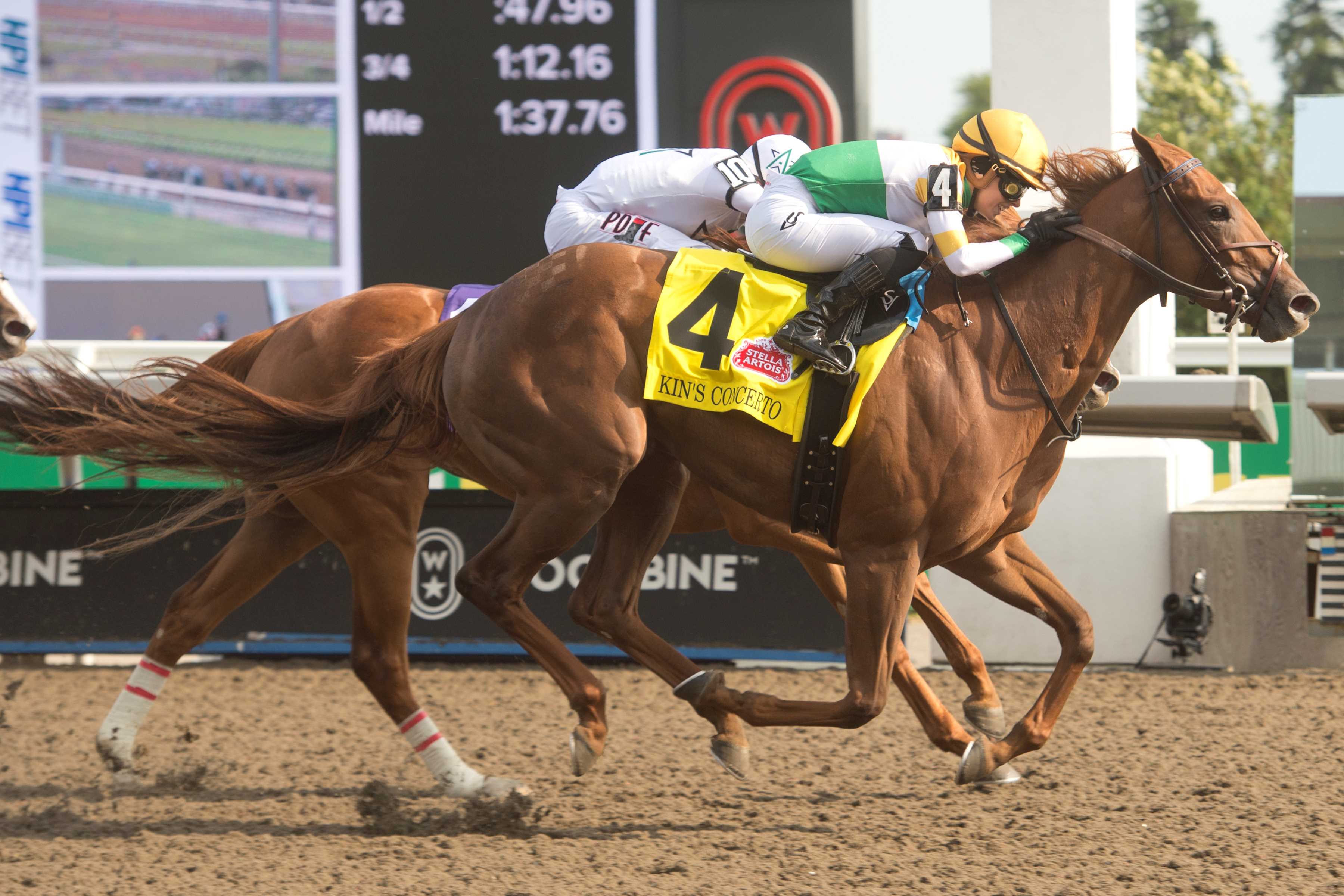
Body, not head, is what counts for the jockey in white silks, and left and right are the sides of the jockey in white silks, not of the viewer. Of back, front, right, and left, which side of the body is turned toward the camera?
right

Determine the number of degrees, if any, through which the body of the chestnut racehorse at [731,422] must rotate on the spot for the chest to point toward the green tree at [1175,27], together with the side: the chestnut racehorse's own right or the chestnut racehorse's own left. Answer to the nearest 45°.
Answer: approximately 90° to the chestnut racehorse's own left

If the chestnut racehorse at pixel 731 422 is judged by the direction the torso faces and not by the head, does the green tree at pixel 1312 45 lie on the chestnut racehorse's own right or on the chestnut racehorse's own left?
on the chestnut racehorse's own left

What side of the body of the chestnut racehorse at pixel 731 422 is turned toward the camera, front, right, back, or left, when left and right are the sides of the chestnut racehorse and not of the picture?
right

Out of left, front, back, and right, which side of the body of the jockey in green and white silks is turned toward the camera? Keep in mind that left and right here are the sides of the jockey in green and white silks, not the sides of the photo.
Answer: right

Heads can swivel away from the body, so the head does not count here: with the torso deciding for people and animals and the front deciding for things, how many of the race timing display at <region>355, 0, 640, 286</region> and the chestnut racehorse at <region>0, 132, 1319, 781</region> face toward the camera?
1

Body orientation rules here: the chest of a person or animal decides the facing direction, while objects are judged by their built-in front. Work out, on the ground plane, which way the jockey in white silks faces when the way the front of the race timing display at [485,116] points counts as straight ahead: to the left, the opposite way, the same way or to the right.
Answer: to the left

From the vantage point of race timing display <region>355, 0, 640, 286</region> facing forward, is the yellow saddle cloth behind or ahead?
ahead

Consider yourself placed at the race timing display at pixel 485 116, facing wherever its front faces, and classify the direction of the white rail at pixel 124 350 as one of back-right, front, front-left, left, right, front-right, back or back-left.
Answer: right

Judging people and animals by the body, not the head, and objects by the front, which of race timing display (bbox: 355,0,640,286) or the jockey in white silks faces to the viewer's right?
the jockey in white silks

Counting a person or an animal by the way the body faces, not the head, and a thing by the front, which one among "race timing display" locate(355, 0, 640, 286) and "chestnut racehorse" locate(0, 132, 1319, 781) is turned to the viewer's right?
the chestnut racehorse
